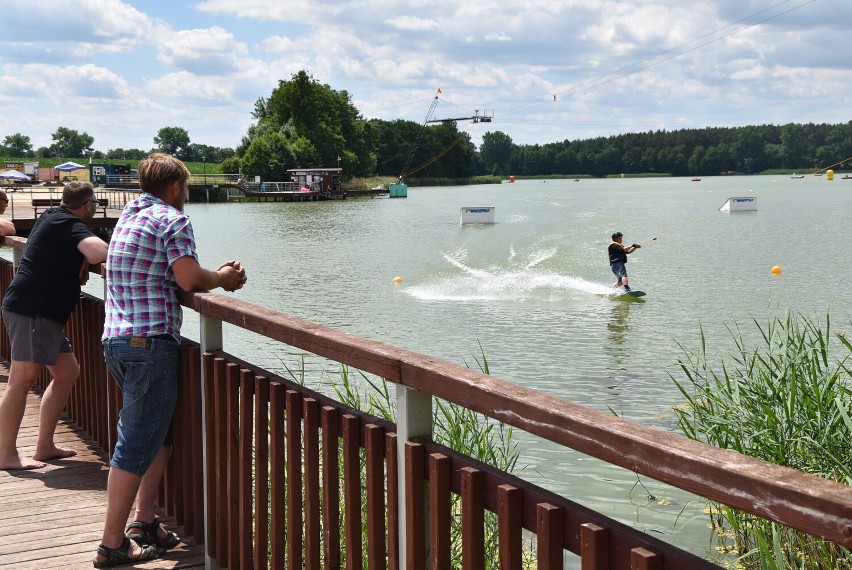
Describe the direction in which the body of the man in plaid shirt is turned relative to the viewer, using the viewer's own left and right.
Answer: facing away from the viewer and to the right of the viewer

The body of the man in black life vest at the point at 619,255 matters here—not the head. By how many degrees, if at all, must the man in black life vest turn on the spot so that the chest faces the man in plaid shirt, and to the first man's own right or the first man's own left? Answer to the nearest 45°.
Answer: approximately 90° to the first man's own right

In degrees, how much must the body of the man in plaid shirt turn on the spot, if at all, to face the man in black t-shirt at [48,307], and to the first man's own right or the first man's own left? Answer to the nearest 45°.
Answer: approximately 45° to the first man's own left

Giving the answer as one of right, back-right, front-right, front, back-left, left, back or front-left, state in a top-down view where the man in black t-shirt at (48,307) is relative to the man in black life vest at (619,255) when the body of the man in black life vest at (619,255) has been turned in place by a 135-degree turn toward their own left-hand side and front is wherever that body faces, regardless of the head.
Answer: back-left

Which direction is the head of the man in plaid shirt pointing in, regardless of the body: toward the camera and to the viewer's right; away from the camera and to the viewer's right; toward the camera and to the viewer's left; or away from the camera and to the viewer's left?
away from the camera and to the viewer's right
